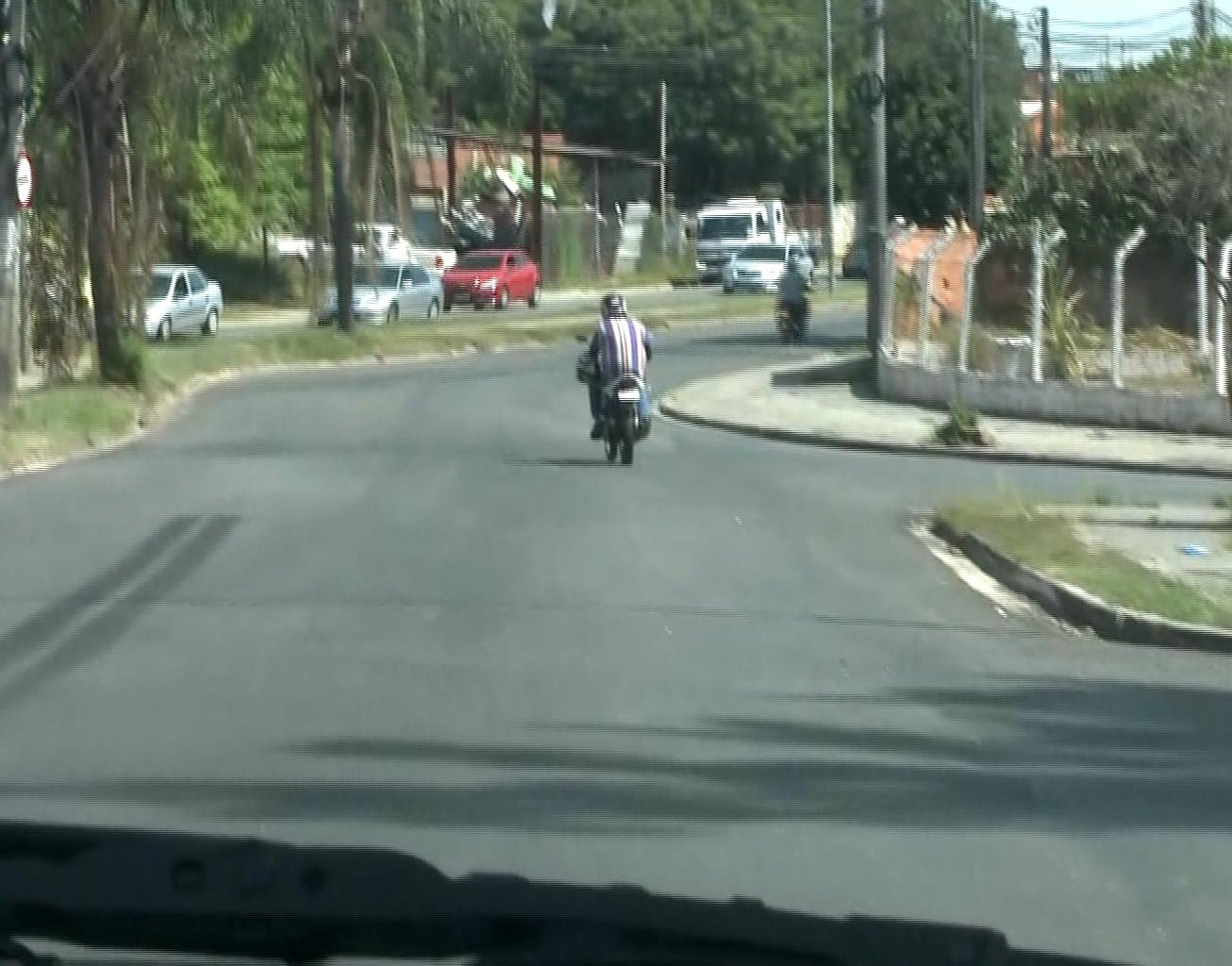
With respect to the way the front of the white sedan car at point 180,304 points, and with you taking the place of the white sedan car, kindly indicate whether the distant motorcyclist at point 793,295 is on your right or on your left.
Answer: on your left

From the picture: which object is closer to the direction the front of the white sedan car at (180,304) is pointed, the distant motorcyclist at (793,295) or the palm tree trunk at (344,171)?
the palm tree trunk

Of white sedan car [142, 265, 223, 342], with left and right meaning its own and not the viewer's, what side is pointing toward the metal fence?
left

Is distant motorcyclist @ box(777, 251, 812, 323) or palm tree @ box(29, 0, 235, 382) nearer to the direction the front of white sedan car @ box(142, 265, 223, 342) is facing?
the palm tree

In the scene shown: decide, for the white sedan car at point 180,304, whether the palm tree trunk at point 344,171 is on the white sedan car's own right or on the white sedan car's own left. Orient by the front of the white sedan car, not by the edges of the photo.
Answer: on the white sedan car's own left

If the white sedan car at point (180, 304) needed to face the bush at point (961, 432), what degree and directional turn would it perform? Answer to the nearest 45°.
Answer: approximately 45° to its left

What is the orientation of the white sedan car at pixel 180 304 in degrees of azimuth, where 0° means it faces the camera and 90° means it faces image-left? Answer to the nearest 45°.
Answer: approximately 45°

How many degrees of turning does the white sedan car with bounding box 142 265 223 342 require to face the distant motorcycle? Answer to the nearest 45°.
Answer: approximately 135° to its left

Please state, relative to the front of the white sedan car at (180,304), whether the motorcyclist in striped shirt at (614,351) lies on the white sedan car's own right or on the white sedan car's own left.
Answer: on the white sedan car's own left

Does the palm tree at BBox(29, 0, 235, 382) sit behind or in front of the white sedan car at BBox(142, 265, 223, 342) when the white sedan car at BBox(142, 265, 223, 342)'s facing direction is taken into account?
in front
